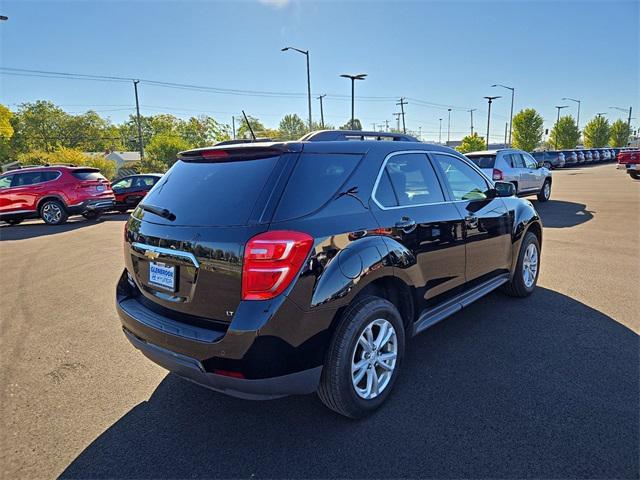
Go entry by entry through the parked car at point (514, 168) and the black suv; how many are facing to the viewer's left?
0

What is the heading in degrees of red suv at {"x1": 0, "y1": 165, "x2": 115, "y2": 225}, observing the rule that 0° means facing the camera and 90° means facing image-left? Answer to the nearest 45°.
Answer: approximately 135°

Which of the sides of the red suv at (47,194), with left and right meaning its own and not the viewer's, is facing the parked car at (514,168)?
back

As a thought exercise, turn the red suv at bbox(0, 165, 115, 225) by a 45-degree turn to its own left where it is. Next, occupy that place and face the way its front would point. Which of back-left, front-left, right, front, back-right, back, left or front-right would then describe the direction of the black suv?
left

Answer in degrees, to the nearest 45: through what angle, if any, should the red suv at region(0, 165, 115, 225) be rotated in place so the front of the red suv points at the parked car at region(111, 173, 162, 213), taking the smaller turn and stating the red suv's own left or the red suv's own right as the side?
approximately 90° to the red suv's own right

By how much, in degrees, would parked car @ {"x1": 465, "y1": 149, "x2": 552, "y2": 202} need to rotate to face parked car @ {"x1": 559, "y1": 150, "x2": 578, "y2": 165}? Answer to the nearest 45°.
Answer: approximately 45° to its left

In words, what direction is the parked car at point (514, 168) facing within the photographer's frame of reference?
facing away from the viewer and to the right of the viewer

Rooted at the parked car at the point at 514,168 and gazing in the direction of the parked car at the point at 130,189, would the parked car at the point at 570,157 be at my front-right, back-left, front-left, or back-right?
back-right

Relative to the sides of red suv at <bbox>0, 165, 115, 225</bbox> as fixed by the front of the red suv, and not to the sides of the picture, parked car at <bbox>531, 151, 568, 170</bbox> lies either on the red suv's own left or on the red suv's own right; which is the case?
on the red suv's own right

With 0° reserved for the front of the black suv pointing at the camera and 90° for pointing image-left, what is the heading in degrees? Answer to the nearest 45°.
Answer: approximately 225°
